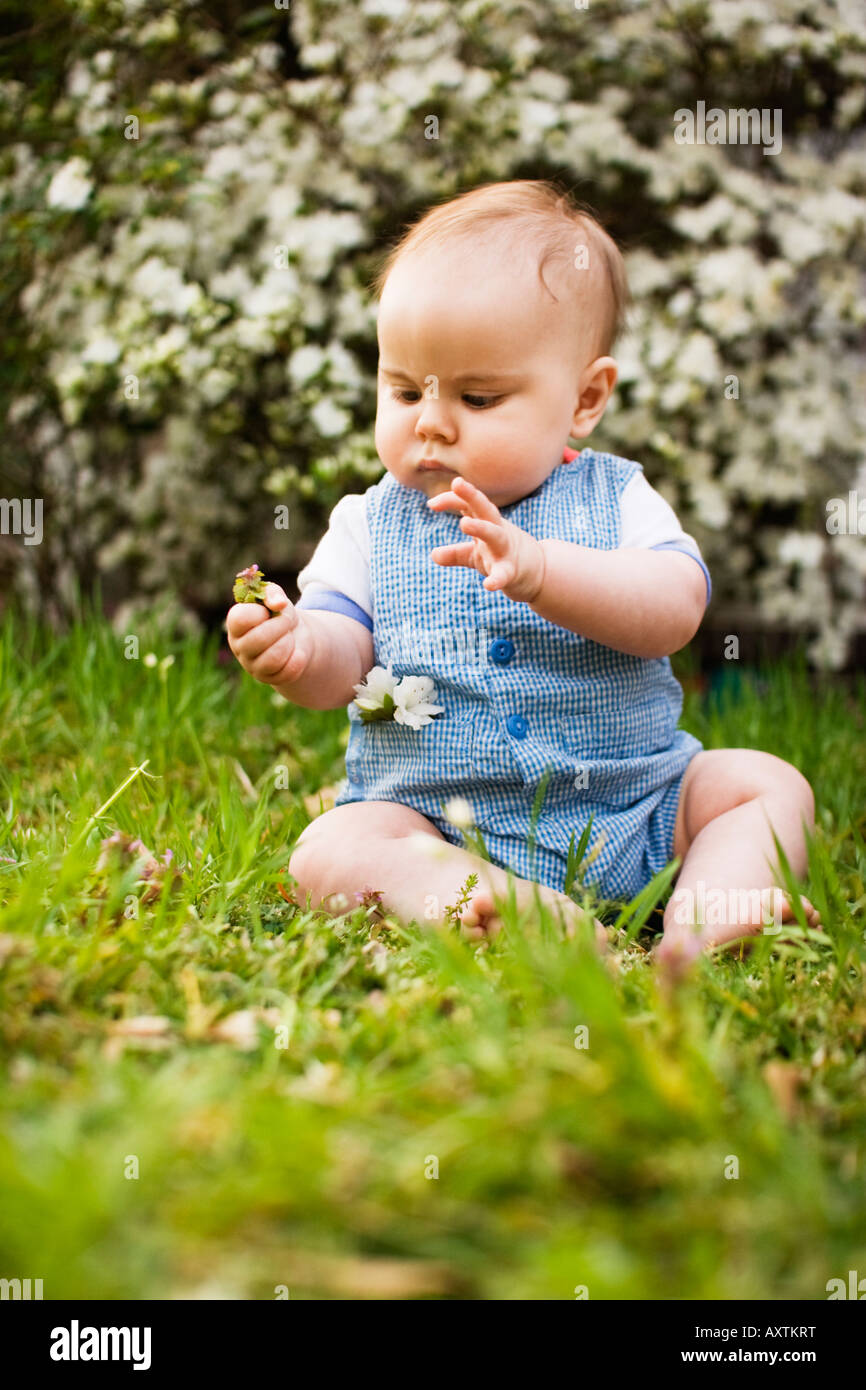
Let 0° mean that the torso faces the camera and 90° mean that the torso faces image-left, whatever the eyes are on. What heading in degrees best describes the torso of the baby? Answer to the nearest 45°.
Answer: approximately 0°

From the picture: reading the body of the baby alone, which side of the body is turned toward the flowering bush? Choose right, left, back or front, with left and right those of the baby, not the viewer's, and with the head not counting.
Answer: back

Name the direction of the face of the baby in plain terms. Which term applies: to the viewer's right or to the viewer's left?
to the viewer's left
